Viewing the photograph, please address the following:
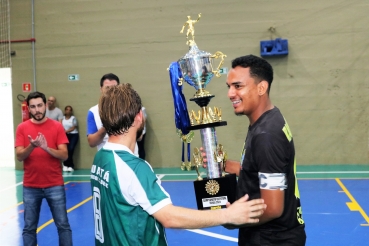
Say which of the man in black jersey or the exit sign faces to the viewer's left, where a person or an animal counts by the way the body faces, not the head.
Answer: the man in black jersey

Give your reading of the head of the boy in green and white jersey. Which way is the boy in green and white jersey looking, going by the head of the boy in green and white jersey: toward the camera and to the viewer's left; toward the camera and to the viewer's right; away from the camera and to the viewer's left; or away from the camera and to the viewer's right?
away from the camera and to the viewer's right

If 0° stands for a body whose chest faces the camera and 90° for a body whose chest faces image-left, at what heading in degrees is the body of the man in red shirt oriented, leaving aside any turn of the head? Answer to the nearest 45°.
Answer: approximately 0°

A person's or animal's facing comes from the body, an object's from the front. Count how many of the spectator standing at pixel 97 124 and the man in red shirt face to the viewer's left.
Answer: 0

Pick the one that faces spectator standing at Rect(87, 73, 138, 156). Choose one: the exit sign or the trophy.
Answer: the exit sign

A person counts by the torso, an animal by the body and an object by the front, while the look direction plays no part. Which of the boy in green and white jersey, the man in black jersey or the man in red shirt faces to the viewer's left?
the man in black jersey

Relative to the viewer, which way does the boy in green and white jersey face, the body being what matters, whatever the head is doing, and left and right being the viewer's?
facing away from the viewer and to the right of the viewer

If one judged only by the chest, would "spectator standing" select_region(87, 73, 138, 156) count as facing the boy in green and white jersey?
yes

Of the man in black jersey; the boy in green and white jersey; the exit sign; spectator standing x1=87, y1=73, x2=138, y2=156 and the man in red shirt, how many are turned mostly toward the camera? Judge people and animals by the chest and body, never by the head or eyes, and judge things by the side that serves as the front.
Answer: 3

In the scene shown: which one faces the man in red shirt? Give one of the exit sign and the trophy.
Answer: the exit sign

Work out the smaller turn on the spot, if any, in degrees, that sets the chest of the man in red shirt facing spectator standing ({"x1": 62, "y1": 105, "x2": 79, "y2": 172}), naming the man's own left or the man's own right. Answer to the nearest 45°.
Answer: approximately 180°
